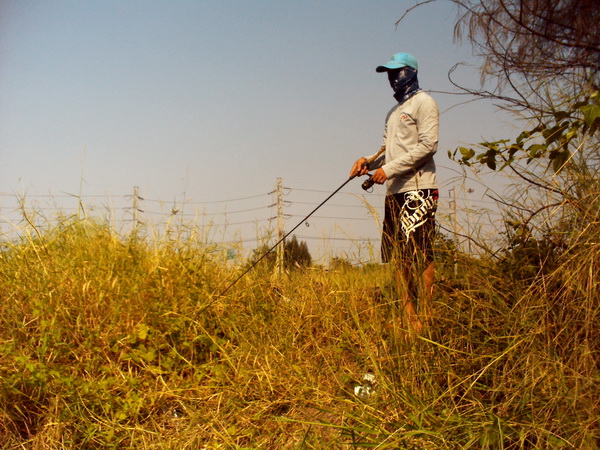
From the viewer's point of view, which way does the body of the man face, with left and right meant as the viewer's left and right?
facing the viewer and to the left of the viewer
